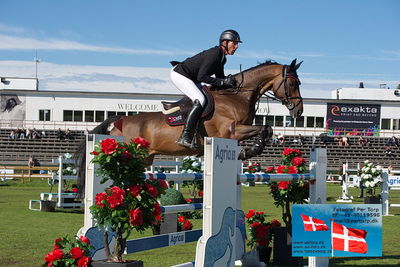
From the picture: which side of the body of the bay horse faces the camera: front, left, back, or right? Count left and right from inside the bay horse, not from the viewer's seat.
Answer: right

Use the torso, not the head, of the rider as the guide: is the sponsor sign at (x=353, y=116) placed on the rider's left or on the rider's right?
on the rider's left

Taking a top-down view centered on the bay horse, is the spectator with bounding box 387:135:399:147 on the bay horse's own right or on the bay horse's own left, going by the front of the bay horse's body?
on the bay horse's own left

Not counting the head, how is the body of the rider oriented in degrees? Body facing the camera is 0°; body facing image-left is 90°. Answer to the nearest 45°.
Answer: approximately 270°

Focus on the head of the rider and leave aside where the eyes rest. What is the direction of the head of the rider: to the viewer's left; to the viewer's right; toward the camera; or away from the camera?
to the viewer's right
